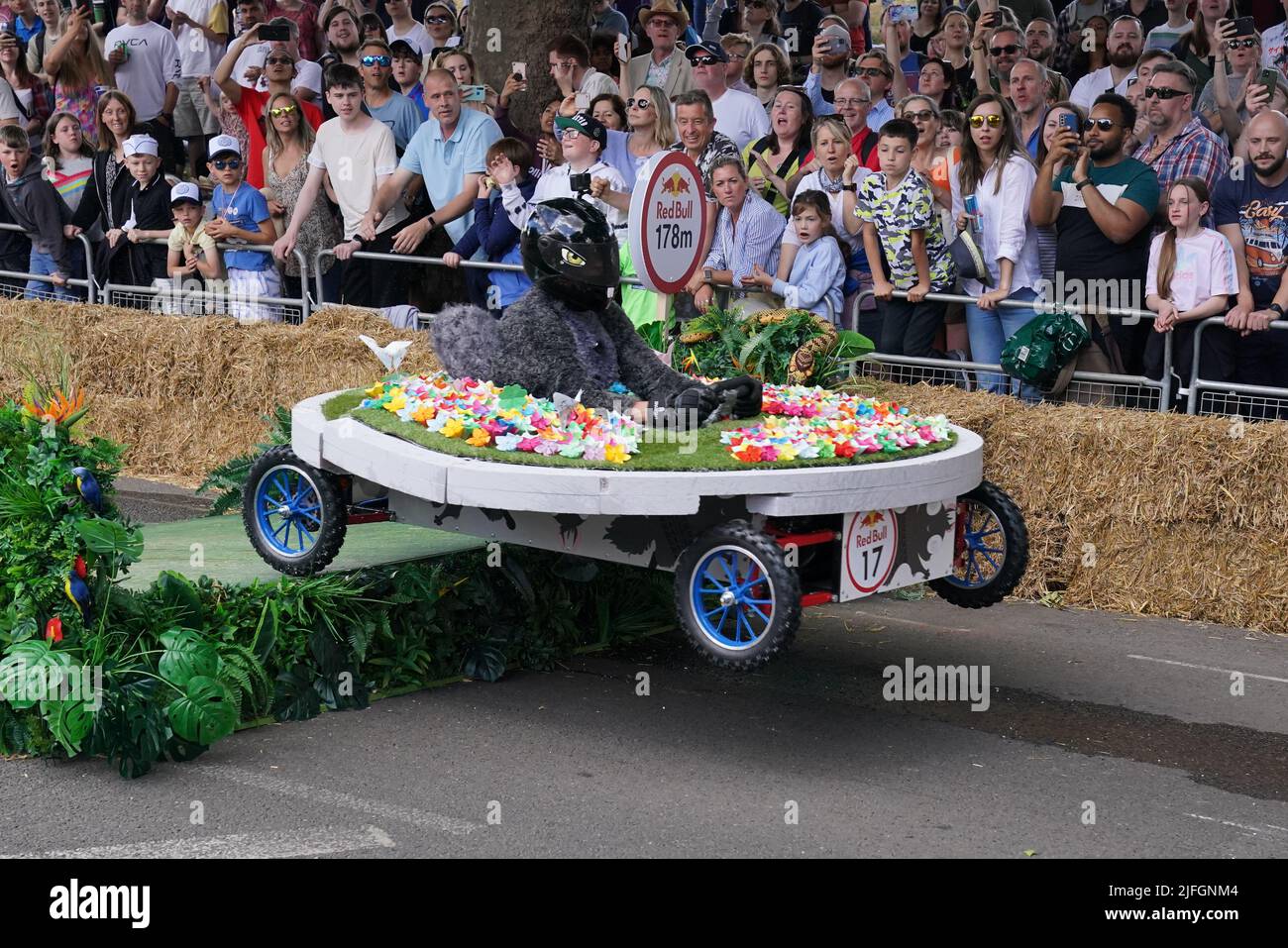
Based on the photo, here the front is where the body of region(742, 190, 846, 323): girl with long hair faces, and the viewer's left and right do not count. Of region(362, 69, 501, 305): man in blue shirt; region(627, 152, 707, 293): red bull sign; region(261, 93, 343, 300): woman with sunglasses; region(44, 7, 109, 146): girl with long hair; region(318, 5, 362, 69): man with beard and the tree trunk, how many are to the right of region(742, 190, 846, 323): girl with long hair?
6

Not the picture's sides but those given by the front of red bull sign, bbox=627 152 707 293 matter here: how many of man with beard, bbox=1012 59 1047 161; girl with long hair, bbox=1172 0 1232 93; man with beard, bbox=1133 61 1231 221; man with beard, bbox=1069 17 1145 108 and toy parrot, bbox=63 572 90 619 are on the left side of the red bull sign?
4

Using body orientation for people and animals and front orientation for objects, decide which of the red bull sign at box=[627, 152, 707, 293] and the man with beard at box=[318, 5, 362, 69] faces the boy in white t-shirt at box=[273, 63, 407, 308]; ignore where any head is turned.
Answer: the man with beard

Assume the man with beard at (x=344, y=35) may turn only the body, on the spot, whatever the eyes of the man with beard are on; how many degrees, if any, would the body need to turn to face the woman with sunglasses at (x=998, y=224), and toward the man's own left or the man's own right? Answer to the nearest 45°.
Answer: approximately 45° to the man's own left

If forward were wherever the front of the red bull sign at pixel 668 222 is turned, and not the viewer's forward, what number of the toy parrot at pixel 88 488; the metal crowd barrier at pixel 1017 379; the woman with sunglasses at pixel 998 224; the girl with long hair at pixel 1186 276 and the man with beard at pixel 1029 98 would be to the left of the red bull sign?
4

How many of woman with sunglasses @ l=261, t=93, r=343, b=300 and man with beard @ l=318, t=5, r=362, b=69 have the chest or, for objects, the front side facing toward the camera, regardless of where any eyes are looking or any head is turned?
2

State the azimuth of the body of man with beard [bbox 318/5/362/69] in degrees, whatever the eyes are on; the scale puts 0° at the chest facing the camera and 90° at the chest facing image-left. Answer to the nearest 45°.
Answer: approximately 0°

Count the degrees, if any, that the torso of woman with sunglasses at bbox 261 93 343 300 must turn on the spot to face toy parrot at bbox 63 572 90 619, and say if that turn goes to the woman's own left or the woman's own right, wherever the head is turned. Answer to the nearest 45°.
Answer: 0° — they already face it
